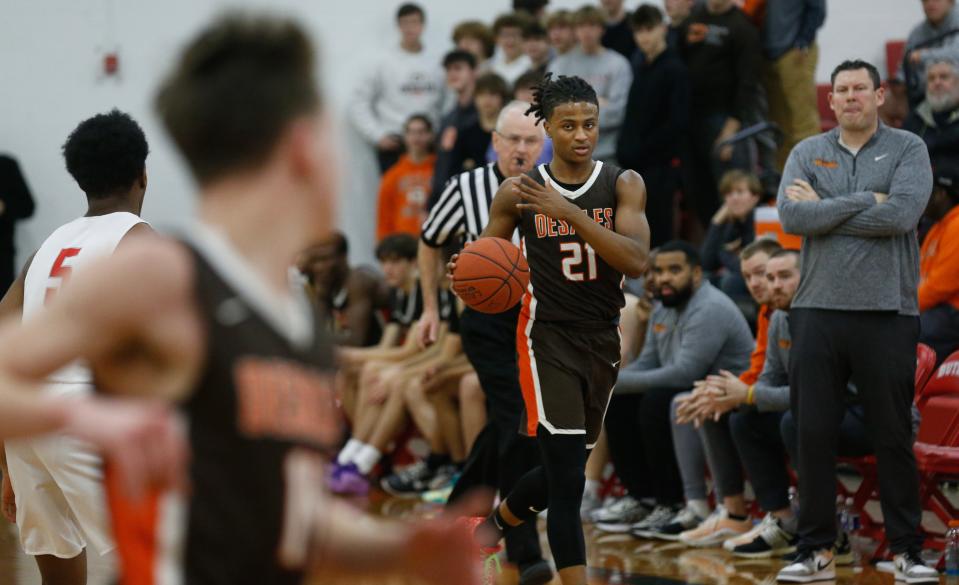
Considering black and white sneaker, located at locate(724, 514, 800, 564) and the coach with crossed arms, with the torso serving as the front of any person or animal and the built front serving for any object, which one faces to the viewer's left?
the black and white sneaker

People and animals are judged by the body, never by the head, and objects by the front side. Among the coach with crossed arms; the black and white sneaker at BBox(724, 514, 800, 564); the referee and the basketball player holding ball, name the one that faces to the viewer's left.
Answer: the black and white sneaker

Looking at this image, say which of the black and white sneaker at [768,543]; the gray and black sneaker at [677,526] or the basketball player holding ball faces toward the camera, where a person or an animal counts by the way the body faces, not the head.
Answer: the basketball player holding ball

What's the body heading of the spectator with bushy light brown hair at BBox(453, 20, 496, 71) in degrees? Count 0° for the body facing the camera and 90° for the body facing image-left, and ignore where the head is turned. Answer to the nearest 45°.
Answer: approximately 45°

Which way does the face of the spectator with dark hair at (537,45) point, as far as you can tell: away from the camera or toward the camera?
toward the camera

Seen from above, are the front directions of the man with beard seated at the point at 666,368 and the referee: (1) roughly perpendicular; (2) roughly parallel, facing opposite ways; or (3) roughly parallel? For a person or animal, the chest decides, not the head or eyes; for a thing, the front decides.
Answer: roughly perpendicular

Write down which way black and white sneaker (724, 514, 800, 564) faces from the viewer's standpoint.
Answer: facing to the left of the viewer

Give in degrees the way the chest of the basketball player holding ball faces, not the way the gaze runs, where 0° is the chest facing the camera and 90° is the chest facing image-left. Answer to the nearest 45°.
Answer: approximately 0°

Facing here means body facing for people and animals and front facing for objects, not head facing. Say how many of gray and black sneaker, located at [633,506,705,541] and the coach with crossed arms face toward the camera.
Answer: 1

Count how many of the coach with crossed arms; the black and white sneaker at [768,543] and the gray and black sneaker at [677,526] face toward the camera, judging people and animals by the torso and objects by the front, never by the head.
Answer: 1
